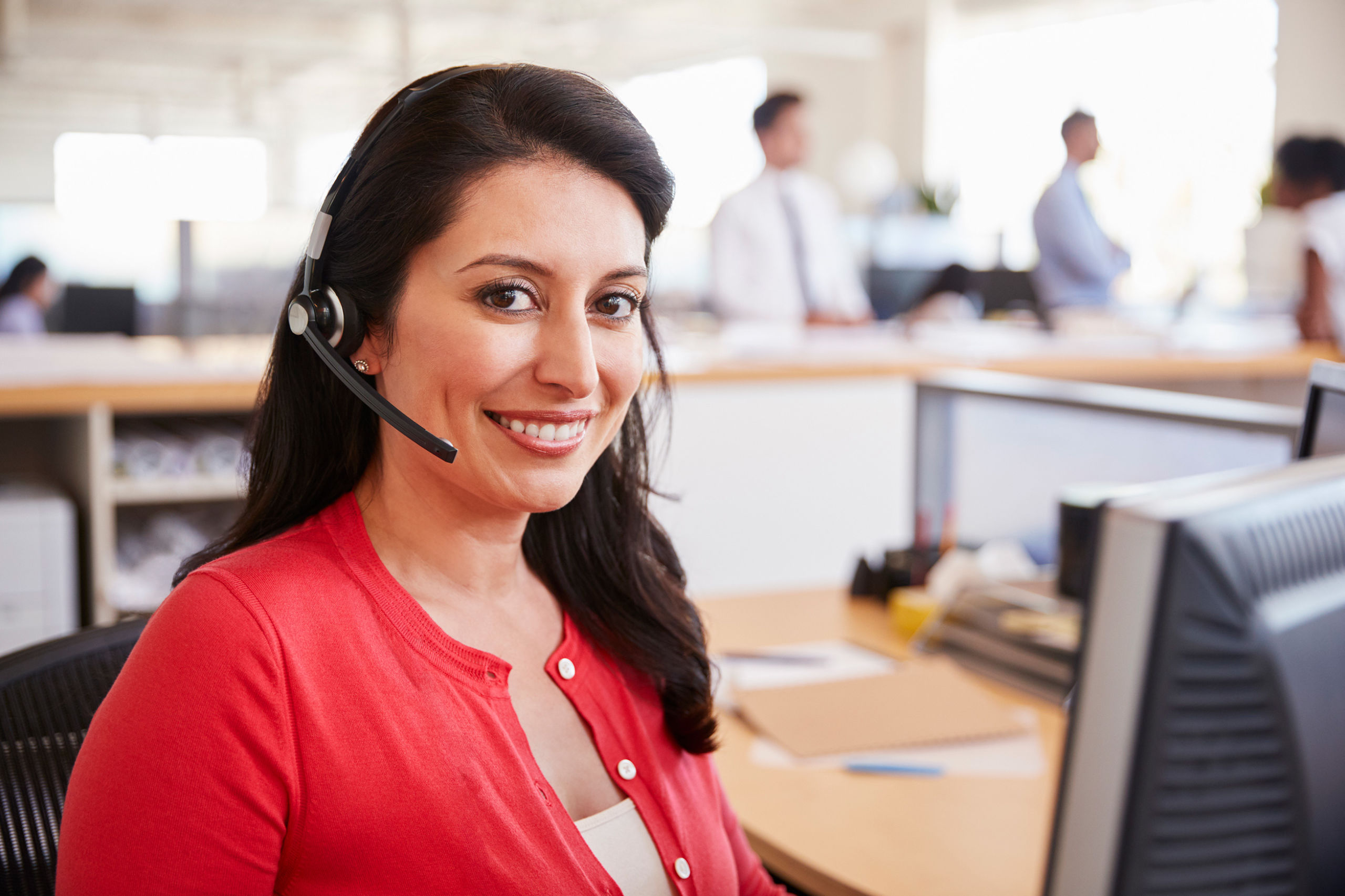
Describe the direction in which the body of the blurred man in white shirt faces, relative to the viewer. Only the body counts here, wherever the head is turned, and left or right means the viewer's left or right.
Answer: facing the viewer and to the right of the viewer

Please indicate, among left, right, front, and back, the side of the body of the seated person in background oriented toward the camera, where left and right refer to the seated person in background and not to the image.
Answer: right

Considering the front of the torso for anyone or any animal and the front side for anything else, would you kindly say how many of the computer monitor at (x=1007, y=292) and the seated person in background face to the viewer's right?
1

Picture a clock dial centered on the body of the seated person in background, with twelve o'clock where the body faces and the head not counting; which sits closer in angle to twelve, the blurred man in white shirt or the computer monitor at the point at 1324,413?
the blurred man in white shirt

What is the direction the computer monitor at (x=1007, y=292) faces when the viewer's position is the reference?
facing away from the viewer

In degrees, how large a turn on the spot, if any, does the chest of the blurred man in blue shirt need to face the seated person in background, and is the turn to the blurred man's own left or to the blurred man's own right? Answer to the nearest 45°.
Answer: approximately 180°

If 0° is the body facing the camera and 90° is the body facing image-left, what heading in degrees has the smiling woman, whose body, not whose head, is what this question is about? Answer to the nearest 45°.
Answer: approximately 315°

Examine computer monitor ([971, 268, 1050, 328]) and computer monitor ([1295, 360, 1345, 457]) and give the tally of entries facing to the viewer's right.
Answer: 0

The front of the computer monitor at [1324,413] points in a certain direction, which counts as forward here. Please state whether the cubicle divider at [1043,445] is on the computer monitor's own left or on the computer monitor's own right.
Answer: on the computer monitor's own right

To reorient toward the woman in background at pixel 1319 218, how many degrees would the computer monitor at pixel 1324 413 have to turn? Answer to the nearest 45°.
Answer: approximately 135° to its right

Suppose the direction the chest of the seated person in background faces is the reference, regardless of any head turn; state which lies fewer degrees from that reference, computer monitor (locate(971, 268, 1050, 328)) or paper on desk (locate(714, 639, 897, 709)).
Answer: the computer monitor
